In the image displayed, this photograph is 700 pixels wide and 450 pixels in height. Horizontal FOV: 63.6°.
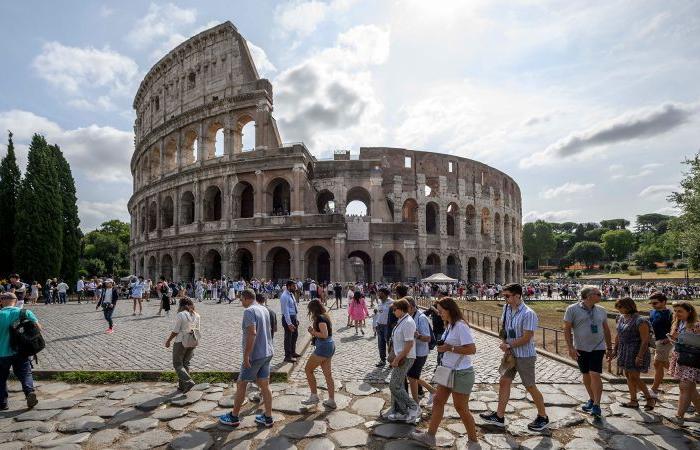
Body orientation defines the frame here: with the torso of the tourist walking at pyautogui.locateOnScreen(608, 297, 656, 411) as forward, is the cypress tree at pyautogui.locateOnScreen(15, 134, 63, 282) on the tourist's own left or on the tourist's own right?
on the tourist's own right

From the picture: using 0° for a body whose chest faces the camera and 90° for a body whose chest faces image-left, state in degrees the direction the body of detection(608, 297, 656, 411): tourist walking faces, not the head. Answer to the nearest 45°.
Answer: approximately 45°

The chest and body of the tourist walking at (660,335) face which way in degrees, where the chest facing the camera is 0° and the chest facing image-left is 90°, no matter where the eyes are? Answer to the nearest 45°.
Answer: approximately 45°

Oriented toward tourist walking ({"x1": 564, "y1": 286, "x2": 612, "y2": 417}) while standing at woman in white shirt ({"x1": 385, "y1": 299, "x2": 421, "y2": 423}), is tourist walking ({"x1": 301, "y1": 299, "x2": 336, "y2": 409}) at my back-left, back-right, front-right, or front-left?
back-left

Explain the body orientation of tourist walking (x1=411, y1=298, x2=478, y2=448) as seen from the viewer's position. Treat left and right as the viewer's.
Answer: facing to the left of the viewer

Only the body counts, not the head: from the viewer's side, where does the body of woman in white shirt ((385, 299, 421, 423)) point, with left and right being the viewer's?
facing to the left of the viewer

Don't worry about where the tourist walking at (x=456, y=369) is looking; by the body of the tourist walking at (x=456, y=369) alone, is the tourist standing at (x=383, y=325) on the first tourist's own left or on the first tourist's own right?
on the first tourist's own right

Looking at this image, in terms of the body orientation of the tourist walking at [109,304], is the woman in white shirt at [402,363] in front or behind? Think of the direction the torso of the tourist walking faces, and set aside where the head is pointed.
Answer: in front

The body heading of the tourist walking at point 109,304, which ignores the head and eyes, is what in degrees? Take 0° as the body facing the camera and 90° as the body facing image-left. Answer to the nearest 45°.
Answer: approximately 0°

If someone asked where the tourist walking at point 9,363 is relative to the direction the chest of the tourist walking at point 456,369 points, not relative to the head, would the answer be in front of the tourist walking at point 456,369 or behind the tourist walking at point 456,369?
in front
